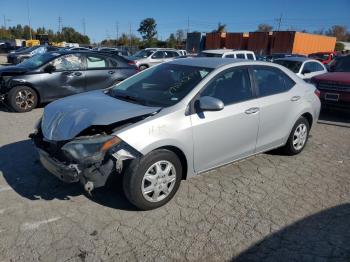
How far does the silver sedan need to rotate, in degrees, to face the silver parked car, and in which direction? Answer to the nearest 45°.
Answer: approximately 135° to its right

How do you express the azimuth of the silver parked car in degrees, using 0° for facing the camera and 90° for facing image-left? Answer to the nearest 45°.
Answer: approximately 45°

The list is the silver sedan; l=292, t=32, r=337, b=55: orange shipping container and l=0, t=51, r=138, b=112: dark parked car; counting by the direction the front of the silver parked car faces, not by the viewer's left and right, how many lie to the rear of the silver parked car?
1

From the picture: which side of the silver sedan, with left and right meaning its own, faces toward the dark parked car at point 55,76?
right

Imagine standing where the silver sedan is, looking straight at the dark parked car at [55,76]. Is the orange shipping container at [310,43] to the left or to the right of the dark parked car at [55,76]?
right

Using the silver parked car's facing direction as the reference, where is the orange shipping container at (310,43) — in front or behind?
behind

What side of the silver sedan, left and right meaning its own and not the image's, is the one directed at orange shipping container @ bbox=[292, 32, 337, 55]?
back
